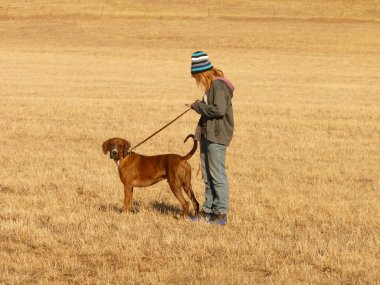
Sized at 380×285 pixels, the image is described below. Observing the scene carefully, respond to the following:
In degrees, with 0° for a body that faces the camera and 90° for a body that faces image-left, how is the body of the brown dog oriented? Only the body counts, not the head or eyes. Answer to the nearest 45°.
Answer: approximately 90°

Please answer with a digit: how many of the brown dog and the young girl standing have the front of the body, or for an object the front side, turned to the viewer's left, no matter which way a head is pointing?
2

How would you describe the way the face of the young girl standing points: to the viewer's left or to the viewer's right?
to the viewer's left

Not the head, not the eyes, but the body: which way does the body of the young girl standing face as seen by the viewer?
to the viewer's left

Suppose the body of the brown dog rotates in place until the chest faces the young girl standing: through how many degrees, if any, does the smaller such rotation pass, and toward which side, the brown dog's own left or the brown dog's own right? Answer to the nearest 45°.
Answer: approximately 135° to the brown dog's own left
